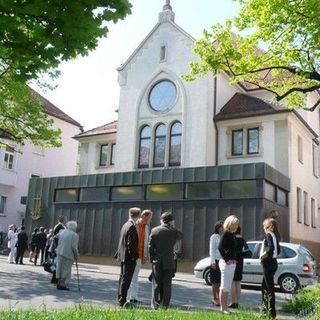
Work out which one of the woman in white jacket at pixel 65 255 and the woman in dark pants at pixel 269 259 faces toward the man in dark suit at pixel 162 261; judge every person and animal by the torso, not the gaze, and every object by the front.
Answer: the woman in dark pants

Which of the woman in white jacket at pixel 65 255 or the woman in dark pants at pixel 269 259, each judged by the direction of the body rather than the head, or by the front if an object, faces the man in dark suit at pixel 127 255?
the woman in dark pants

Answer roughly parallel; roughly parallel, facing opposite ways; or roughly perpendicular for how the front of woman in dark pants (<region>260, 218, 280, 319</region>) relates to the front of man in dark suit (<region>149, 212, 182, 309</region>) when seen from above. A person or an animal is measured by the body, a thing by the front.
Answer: roughly perpendicular

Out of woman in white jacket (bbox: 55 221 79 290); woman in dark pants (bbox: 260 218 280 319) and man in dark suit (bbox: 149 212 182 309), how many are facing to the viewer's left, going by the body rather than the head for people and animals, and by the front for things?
1

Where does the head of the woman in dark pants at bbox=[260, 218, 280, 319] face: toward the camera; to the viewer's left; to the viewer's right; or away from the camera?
to the viewer's left

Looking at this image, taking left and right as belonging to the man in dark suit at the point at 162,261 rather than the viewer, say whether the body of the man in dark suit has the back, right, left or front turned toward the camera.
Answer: back

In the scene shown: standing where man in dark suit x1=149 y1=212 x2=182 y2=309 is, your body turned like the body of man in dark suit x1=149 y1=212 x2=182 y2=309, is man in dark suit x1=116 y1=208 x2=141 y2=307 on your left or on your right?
on your left

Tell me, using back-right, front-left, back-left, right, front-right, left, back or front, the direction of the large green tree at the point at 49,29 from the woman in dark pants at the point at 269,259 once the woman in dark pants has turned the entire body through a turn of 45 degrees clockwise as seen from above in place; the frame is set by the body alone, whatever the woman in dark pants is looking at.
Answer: left

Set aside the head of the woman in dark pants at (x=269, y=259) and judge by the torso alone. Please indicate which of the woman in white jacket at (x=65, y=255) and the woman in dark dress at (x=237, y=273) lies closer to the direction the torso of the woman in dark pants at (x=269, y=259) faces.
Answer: the woman in white jacket

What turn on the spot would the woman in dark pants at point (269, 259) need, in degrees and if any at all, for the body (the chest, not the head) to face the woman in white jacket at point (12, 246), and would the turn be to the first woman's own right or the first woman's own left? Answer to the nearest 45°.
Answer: approximately 45° to the first woman's own right

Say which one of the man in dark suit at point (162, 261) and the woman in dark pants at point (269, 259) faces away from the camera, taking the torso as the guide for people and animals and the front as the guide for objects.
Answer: the man in dark suit

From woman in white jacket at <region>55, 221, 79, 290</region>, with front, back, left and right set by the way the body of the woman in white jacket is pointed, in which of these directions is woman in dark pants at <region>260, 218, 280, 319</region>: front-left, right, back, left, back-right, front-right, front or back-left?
right

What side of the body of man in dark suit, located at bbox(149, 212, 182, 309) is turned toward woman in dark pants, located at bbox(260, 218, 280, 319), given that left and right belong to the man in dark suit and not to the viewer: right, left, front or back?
right

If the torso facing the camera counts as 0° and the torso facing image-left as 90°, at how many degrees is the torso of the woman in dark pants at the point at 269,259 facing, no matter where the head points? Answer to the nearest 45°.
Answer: approximately 90°

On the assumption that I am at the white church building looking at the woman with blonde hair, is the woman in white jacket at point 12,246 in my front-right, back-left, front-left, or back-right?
front-right
